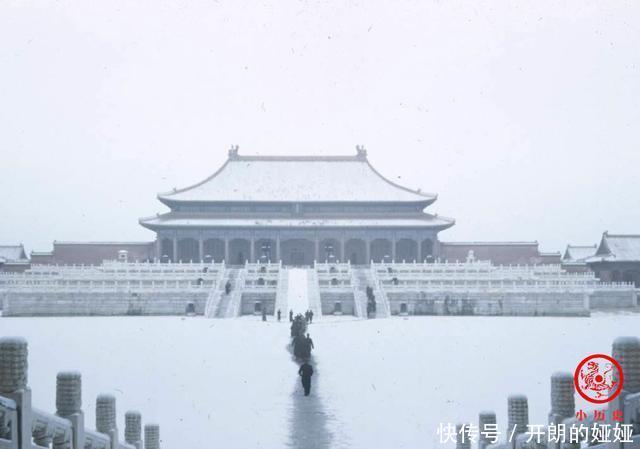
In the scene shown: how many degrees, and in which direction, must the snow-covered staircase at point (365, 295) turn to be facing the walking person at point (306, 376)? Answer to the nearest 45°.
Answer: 0° — it already faces them

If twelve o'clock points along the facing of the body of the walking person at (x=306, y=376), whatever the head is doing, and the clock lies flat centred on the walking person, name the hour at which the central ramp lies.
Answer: The central ramp is roughly at 12 o'clock from the walking person.

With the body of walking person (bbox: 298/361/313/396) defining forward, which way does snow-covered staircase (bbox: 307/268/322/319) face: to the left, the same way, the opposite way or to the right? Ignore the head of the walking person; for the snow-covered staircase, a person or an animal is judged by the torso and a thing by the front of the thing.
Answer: the opposite way

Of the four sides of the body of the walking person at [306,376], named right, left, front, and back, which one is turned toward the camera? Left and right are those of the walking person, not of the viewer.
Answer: back

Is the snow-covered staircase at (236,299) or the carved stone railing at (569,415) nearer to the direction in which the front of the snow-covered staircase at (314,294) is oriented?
the carved stone railing

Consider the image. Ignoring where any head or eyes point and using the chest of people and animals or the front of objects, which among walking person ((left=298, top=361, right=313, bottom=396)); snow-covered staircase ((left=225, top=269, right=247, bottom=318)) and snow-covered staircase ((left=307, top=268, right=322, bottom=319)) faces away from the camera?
the walking person
